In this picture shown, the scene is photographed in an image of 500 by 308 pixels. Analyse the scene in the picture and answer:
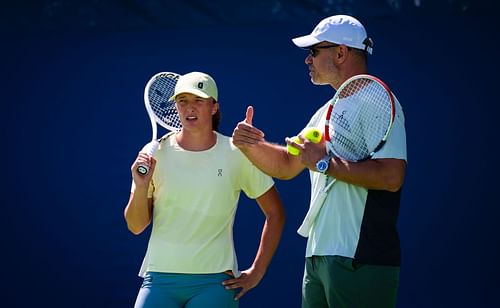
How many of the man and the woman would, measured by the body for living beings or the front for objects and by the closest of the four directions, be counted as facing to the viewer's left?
1

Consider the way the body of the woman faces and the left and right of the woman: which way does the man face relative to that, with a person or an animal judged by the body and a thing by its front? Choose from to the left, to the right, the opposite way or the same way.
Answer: to the right

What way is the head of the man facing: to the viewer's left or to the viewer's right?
to the viewer's left

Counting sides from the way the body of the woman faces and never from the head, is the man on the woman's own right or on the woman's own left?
on the woman's own left

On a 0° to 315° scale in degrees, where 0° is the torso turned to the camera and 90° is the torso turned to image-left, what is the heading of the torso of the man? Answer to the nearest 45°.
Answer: approximately 90°
